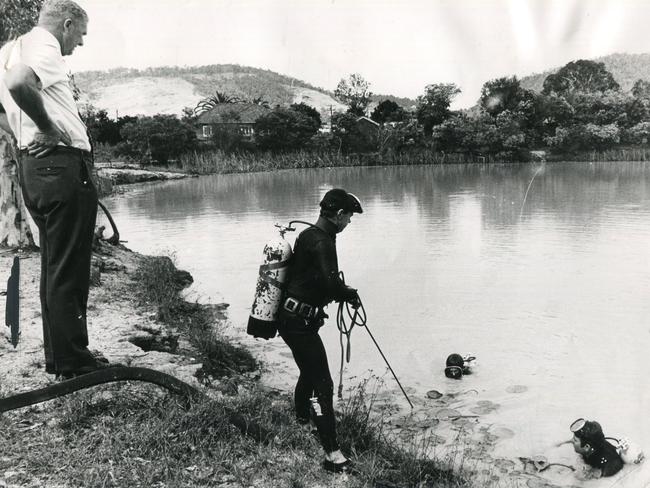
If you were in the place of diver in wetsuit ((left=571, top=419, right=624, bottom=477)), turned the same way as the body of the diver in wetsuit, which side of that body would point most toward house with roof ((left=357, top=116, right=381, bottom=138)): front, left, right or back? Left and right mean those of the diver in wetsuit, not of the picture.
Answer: right

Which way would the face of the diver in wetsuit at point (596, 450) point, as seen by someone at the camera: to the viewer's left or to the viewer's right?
to the viewer's left

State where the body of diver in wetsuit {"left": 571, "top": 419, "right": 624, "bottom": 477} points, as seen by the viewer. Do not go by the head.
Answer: to the viewer's left

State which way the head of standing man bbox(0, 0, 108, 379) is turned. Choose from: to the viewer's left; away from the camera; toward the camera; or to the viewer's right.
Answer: to the viewer's right

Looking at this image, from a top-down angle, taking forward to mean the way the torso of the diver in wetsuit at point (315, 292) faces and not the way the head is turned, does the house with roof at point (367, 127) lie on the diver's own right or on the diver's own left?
on the diver's own left

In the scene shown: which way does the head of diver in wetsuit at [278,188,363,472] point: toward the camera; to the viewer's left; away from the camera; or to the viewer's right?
to the viewer's right

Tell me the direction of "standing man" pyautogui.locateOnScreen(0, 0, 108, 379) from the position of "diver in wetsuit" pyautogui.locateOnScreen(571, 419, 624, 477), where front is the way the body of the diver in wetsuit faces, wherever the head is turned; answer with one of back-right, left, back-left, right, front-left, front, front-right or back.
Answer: front-left

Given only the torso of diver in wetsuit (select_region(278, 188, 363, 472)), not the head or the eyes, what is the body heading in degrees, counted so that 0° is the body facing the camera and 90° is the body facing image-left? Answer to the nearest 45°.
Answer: approximately 270°

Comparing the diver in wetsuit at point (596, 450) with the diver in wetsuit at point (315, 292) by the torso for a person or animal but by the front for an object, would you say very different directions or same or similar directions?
very different directions

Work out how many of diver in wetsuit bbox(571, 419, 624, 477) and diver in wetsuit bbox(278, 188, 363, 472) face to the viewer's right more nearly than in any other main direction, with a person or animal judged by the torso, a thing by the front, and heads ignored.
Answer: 1
